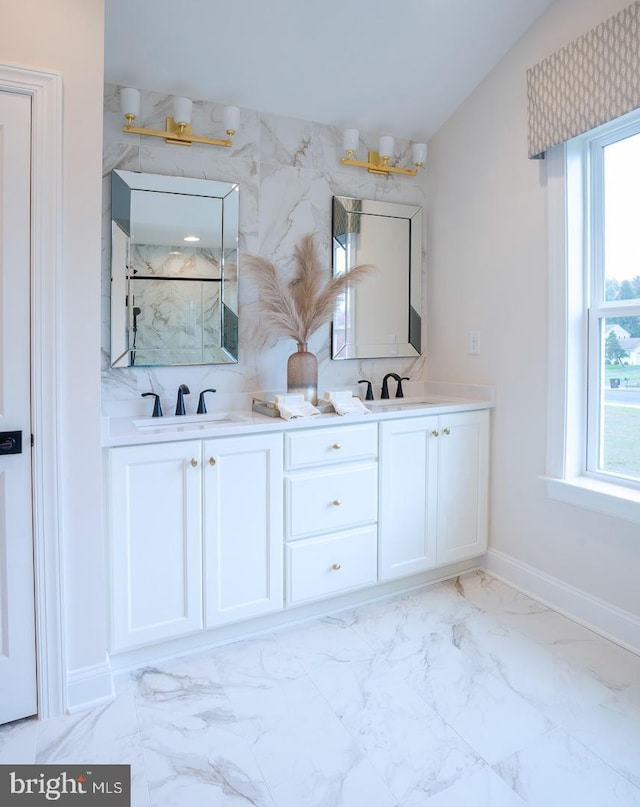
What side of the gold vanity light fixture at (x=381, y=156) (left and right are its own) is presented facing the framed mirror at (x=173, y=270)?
right

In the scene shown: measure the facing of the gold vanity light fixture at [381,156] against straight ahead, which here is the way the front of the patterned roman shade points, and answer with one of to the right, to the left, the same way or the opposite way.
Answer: to the left

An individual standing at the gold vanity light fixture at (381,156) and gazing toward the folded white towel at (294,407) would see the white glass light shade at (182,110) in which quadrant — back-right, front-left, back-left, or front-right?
front-right

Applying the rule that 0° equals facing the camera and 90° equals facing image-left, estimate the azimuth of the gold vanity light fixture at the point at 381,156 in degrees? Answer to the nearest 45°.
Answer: approximately 315°

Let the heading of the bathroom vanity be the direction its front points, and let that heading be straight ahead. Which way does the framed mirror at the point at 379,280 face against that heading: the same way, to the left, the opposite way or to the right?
the same way

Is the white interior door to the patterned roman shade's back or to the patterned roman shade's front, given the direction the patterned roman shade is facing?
to the front

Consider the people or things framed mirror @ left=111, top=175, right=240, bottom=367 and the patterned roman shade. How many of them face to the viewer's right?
0

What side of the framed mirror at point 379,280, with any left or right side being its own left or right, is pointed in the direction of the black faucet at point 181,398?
right

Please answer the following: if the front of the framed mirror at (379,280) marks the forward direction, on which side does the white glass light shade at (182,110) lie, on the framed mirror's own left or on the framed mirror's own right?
on the framed mirror's own right

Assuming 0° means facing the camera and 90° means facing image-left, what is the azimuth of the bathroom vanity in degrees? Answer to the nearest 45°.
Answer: approximately 315°

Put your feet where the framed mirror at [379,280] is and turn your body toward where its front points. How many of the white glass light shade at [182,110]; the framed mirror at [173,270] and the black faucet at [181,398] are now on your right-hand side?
3

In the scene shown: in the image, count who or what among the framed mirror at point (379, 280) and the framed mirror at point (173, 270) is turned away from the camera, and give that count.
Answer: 0

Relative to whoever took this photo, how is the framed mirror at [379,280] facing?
facing the viewer and to the right of the viewer

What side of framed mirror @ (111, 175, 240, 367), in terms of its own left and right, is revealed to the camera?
front
